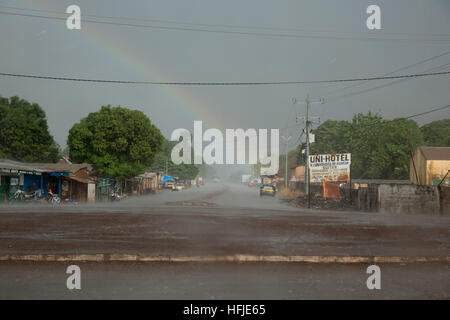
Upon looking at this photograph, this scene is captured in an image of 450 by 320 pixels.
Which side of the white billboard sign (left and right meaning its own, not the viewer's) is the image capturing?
front

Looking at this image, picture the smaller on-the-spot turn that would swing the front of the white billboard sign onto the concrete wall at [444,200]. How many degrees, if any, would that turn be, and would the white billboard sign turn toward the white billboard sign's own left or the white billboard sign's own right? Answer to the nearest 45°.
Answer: approximately 45° to the white billboard sign's own left

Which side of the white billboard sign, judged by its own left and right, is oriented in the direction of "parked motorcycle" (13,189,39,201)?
right

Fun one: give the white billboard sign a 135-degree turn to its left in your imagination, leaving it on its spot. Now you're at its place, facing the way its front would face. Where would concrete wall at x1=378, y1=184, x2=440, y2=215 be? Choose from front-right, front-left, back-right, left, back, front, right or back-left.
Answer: right

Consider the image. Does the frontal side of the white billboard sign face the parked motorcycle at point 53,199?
no
